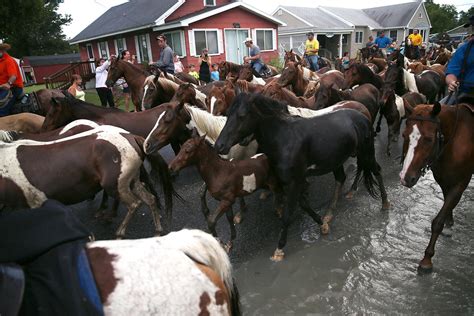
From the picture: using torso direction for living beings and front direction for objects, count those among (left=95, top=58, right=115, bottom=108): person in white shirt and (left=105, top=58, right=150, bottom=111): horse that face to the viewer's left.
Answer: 1

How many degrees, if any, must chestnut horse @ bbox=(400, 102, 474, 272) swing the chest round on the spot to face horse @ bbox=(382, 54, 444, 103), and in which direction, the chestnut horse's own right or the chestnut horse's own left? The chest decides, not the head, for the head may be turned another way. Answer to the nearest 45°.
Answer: approximately 135° to the chestnut horse's own right

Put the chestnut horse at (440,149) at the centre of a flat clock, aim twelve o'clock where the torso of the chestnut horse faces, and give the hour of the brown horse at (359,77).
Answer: The brown horse is roughly at 4 o'clock from the chestnut horse.

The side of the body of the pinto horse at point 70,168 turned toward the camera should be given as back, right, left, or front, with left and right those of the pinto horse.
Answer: left

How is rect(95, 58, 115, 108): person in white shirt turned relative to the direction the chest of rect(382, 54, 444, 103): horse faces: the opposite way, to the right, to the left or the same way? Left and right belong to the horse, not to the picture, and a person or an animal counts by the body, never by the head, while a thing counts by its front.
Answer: the opposite way

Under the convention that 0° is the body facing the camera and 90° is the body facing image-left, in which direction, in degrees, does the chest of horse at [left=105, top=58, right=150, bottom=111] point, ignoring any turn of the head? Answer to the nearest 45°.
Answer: approximately 90°

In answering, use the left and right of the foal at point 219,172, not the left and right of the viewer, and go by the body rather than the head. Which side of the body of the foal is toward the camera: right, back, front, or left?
left

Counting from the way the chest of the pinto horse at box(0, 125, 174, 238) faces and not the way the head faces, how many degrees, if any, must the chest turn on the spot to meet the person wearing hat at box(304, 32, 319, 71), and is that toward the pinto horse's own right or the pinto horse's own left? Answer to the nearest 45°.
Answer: approximately 135° to the pinto horse's own right
